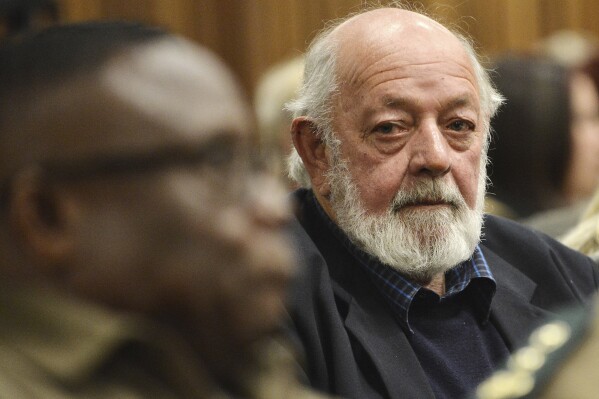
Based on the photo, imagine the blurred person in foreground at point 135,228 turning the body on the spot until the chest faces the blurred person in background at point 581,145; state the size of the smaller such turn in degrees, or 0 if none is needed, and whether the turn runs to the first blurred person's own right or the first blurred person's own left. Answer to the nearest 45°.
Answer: approximately 45° to the first blurred person's own left

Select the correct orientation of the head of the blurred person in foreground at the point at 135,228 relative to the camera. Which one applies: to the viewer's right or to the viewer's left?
to the viewer's right

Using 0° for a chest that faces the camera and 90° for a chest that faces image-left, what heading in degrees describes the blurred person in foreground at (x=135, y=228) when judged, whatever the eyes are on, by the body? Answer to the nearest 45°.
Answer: approximately 270°

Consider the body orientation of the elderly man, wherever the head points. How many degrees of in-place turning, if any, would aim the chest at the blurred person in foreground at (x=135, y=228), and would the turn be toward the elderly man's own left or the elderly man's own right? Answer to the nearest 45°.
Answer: approximately 45° to the elderly man's own right

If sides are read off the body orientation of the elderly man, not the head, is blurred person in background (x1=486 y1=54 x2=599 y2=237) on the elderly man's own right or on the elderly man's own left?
on the elderly man's own left

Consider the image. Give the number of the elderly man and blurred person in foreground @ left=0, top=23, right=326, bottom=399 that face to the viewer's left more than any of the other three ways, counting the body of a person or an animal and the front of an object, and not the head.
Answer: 0
